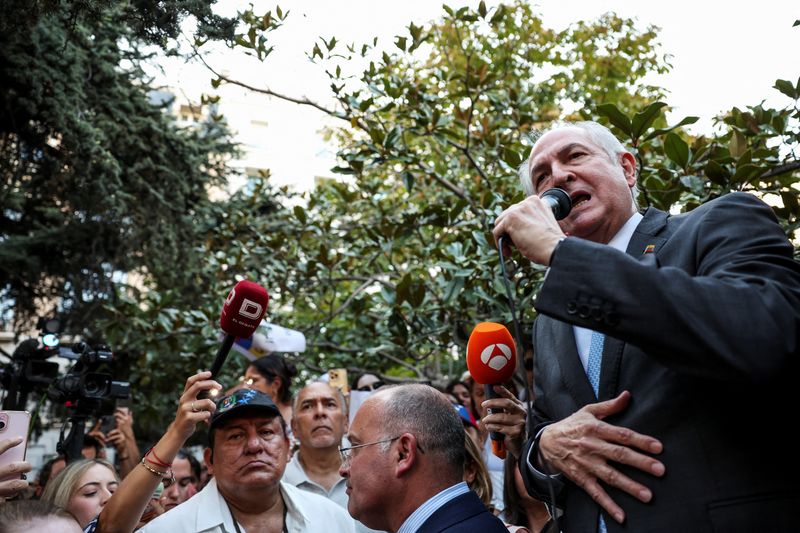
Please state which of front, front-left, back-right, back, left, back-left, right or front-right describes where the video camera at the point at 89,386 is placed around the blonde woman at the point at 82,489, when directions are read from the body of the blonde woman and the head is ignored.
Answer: back-left

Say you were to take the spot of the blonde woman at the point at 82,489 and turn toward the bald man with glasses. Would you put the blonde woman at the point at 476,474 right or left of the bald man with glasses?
left

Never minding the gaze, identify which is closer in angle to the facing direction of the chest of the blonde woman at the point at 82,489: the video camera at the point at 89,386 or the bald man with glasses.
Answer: the bald man with glasses

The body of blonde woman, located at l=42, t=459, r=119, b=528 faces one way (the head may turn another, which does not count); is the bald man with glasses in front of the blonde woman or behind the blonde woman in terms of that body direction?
in front

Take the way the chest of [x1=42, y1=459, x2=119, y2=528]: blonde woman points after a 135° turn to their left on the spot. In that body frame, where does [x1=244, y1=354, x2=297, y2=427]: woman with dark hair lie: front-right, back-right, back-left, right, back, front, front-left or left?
front-right

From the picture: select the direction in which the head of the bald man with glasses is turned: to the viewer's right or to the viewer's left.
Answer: to the viewer's left

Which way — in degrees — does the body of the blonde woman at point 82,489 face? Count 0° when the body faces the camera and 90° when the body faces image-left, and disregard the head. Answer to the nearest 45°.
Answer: approximately 315°
